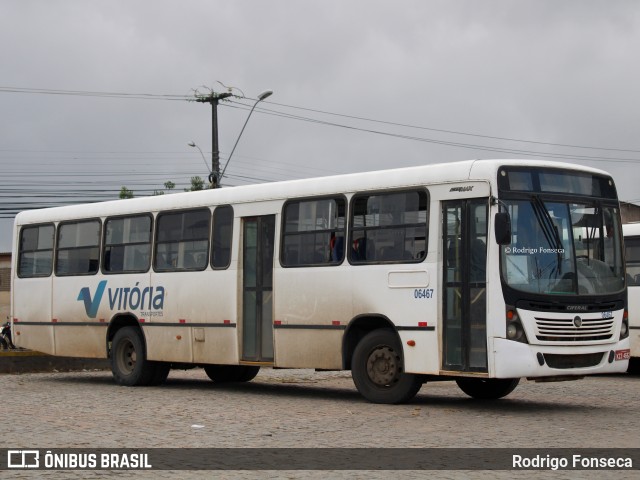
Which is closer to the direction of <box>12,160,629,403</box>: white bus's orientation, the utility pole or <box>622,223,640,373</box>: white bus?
the white bus

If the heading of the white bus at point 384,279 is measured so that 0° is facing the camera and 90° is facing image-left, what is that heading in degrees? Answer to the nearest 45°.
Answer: approximately 315°

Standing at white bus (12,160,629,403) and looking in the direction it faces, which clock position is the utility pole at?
The utility pole is roughly at 7 o'clock from the white bus.

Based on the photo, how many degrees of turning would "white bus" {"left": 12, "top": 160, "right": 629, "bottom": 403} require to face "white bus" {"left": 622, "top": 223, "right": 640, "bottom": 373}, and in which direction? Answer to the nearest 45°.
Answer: approximately 90° to its left
